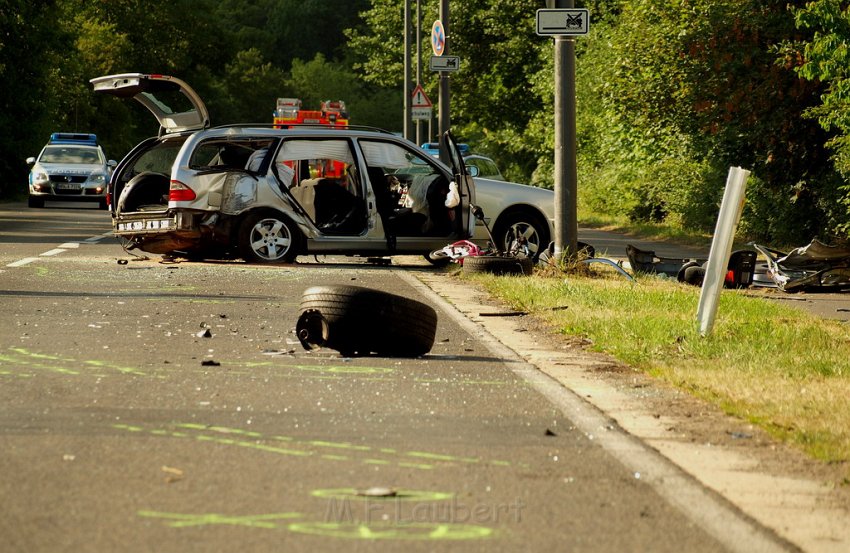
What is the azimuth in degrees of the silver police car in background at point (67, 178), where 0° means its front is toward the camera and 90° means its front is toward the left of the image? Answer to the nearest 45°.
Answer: approximately 0°

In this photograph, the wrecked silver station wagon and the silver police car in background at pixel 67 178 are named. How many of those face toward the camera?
1

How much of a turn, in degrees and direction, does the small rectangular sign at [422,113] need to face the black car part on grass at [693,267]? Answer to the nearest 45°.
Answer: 0° — it already faces it

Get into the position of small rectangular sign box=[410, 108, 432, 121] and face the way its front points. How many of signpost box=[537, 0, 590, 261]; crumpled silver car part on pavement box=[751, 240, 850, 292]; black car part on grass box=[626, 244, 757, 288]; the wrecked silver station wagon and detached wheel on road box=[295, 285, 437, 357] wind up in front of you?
5

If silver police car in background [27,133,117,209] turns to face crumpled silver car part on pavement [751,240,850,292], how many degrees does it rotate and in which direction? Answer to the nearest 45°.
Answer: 0° — it already faces it

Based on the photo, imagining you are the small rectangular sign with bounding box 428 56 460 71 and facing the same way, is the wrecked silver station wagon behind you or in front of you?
in front
